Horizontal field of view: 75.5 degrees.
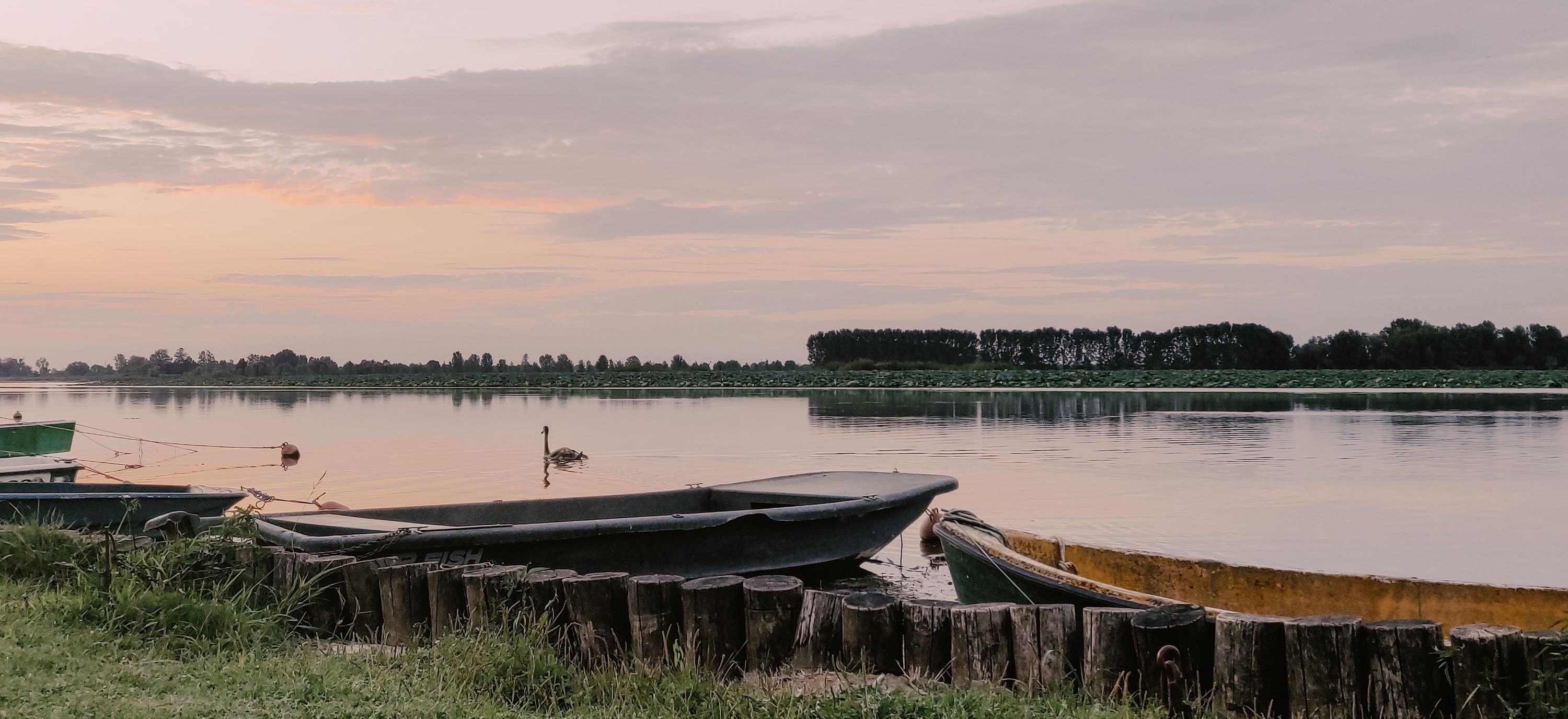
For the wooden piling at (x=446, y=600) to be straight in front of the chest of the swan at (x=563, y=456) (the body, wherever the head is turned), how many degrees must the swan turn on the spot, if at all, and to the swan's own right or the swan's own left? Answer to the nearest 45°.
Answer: approximately 90° to the swan's own left

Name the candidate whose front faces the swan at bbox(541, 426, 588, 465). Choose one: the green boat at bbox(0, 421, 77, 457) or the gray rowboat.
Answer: the green boat

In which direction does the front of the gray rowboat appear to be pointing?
to the viewer's right

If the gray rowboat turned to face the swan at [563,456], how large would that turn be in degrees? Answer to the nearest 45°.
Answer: approximately 90° to its left

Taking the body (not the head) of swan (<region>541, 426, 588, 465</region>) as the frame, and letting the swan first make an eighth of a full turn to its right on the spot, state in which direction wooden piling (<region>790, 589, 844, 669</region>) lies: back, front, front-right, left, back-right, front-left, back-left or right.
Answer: back-left

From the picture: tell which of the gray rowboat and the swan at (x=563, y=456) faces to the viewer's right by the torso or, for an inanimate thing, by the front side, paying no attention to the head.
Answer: the gray rowboat

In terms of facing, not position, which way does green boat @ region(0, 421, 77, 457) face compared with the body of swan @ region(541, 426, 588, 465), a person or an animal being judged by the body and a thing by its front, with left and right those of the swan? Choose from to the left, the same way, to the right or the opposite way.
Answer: the opposite way

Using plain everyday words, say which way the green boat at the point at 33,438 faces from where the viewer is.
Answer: facing to the right of the viewer

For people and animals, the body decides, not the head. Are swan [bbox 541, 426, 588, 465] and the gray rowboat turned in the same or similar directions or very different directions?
very different directions

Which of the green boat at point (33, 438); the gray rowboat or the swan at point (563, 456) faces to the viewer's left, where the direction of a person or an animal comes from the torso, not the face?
the swan

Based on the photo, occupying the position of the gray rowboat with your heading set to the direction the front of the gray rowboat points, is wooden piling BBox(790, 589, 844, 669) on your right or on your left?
on your right

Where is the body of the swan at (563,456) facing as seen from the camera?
to the viewer's left

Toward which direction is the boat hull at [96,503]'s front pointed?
to the viewer's right
